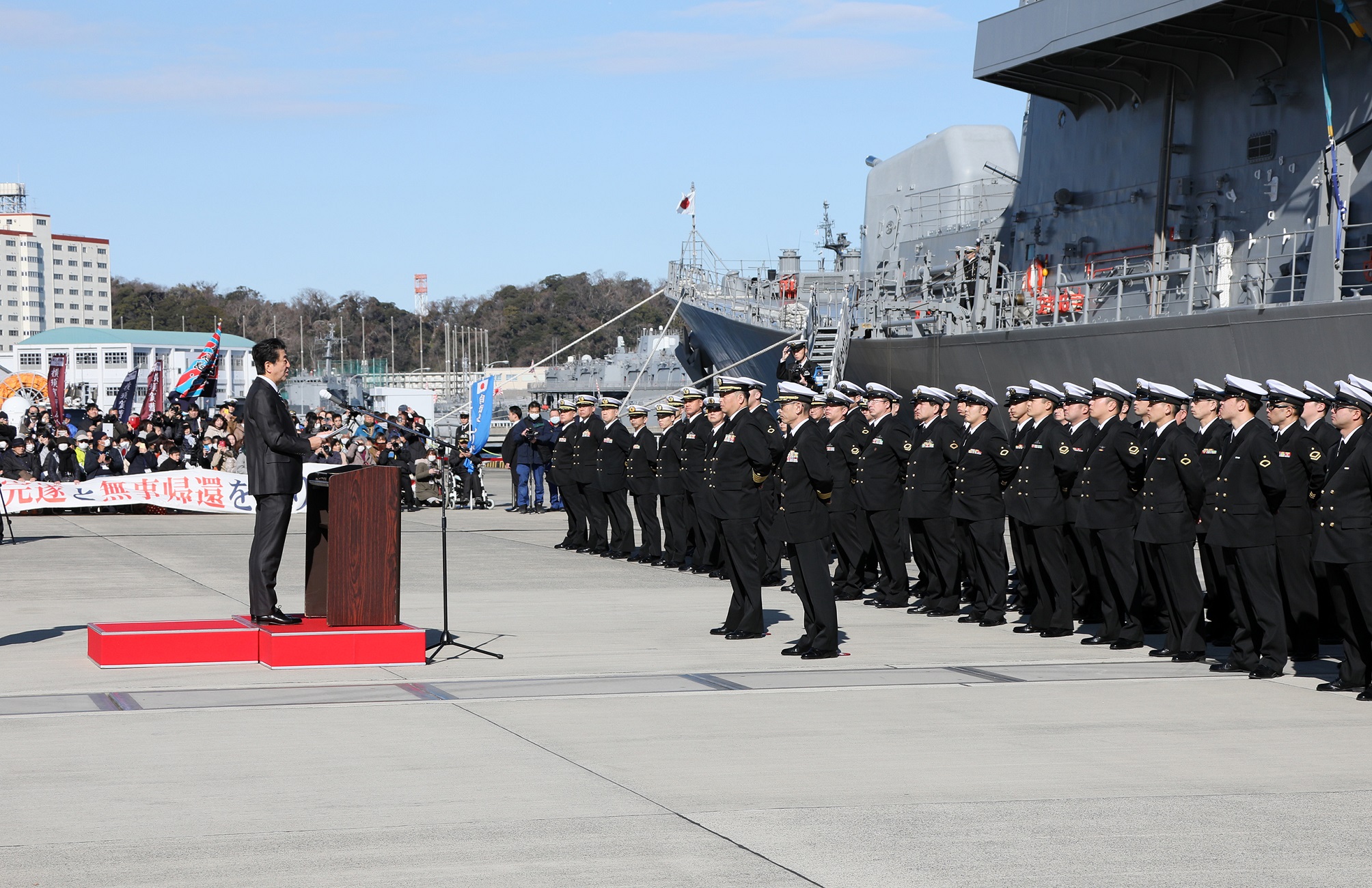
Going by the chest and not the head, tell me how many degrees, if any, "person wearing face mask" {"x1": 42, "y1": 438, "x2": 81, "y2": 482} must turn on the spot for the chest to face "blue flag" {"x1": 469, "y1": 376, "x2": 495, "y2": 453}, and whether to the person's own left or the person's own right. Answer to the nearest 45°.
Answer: approximately 90° to the person's own left

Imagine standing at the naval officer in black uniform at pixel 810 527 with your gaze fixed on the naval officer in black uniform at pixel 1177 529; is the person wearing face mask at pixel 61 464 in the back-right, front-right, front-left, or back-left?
back-left

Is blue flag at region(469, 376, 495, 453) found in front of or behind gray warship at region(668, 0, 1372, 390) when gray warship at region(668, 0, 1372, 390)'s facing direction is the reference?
in front

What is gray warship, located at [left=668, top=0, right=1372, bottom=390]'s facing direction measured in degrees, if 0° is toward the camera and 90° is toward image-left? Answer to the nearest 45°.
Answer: approximately 135°

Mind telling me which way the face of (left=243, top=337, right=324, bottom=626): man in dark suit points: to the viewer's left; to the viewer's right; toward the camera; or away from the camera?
to the viewer's right

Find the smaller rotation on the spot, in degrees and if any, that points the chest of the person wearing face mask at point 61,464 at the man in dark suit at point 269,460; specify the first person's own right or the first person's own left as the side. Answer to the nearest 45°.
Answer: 0° — they already face them

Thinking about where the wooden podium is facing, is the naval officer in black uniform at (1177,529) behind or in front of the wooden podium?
in front

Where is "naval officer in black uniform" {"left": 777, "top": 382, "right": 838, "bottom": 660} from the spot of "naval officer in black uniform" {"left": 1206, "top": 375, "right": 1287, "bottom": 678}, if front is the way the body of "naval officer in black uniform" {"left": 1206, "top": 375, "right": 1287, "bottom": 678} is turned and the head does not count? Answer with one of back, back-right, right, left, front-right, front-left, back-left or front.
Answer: front-right

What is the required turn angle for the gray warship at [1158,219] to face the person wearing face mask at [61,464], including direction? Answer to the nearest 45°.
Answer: approximately 45° to its left

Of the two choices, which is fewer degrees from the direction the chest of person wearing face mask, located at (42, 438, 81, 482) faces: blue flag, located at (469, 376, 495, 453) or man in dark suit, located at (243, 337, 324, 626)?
the man in dark suit

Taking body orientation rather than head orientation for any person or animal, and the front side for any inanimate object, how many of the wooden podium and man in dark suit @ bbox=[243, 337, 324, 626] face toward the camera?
0

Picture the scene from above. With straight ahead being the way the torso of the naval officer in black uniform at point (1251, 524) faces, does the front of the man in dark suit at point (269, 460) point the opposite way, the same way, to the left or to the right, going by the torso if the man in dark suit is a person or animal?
the opposite way

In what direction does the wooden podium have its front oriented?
to the viewer's right

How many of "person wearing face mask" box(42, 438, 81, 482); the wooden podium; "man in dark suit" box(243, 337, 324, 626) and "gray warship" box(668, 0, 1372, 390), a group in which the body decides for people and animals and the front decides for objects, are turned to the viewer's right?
2
